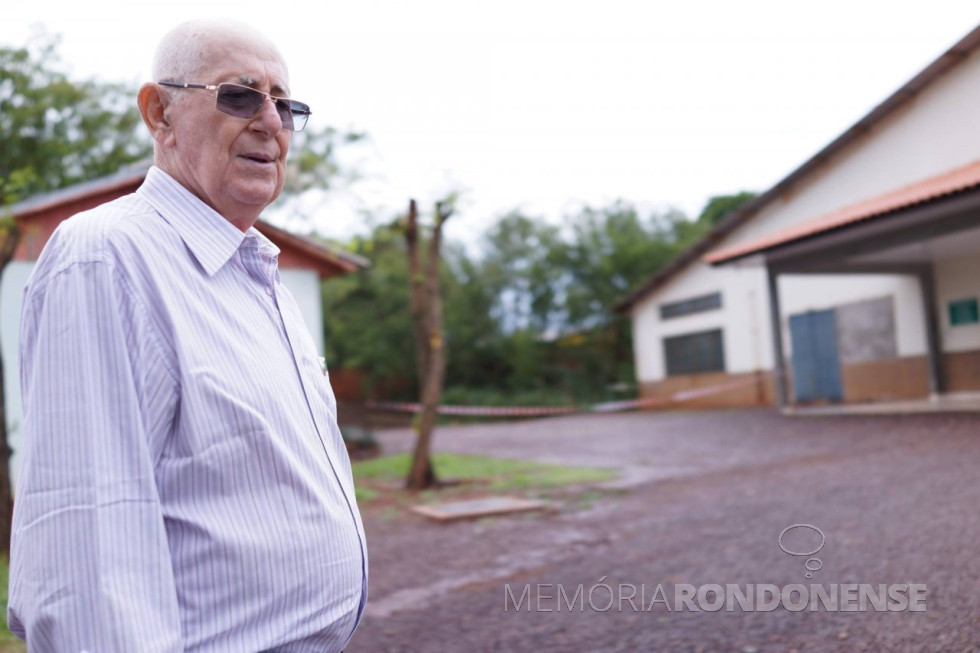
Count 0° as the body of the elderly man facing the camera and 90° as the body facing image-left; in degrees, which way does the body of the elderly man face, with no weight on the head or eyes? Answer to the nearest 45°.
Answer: approximately 315°

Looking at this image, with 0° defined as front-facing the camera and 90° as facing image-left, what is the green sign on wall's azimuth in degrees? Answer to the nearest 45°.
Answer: approximately 0°

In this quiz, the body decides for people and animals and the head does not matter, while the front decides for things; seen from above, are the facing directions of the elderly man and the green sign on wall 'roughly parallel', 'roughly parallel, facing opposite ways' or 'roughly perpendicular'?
roughly perpendicular

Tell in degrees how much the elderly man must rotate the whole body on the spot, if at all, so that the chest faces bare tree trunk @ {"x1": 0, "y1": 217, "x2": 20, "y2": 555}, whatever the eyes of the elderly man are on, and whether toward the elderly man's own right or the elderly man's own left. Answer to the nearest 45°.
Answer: approximately 135° to the elderly man's own left

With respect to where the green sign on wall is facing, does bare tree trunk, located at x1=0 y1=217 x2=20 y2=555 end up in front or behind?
in front

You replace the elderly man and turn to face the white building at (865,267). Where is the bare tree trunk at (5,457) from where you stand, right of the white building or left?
left
